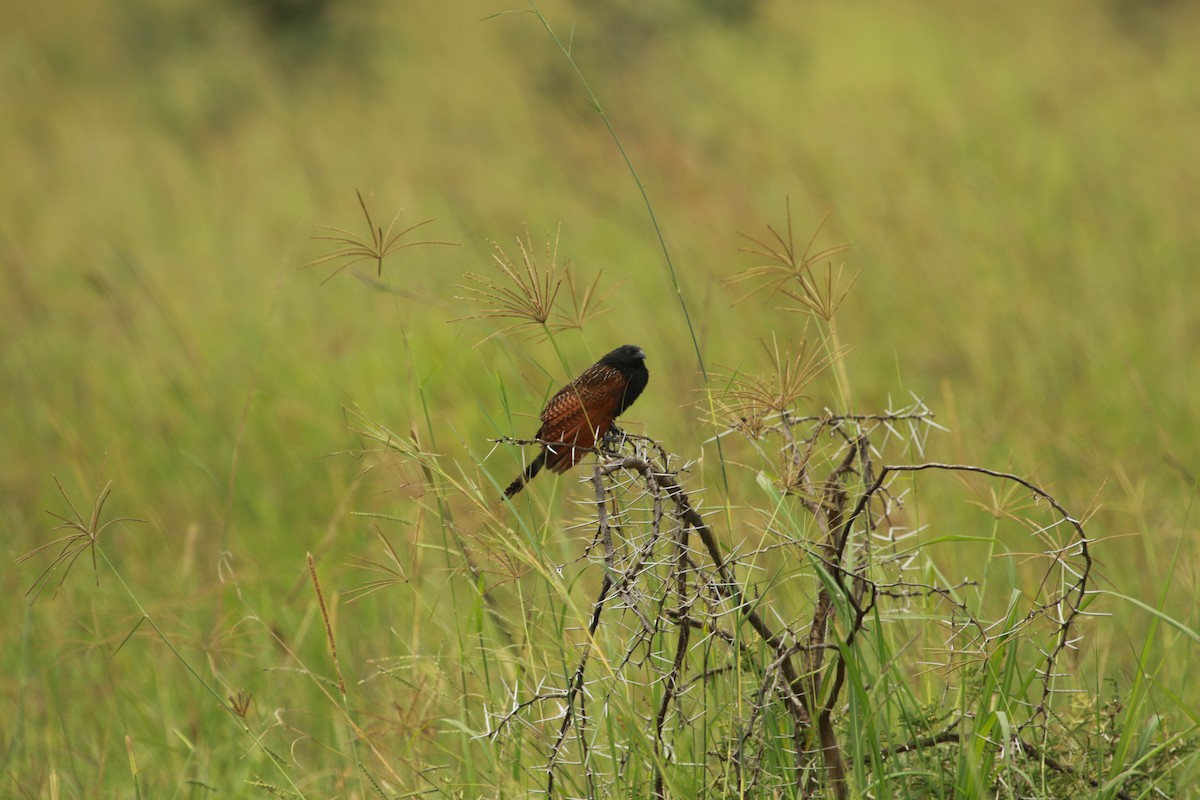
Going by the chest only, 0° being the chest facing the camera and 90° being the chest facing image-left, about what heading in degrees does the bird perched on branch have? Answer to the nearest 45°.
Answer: approximately 270°
